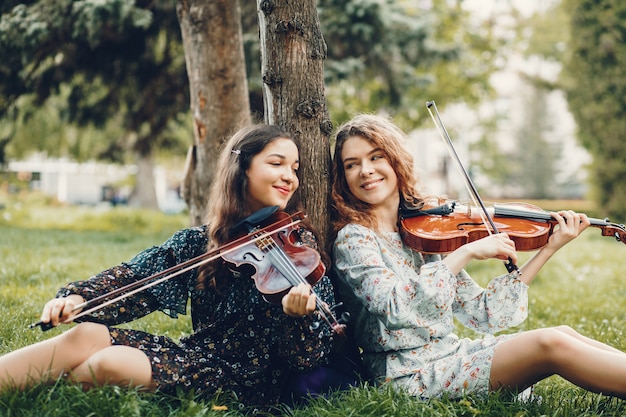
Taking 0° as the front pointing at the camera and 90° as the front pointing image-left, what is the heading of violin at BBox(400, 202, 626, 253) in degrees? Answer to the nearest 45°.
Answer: approximately 0°
